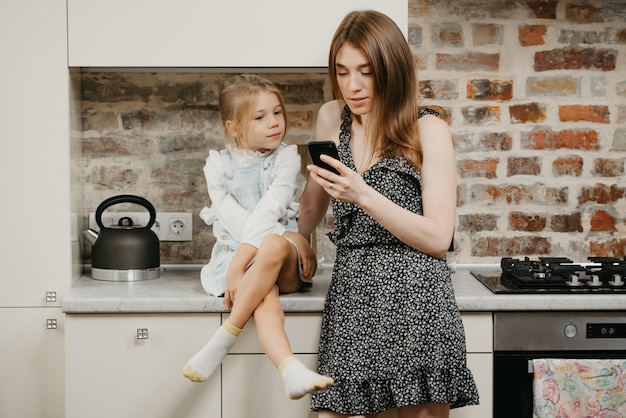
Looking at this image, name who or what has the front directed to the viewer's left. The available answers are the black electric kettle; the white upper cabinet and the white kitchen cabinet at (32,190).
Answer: the black electric kettle

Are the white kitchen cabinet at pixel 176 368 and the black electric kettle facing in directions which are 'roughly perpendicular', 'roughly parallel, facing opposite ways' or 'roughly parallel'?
roughly perpendicular

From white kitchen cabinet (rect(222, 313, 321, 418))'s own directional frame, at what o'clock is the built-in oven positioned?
The built-in oven is roughly at 9 o'clock from the white kitchen cabinet.

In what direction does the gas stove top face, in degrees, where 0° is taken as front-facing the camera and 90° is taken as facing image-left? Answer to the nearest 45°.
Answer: approximately 0°

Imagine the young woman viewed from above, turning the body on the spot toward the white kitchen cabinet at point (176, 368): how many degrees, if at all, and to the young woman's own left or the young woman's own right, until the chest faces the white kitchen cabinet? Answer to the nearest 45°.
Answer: approximately 45° to the young woman's own right

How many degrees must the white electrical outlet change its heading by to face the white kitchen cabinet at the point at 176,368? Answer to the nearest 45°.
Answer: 0° — it already faces it

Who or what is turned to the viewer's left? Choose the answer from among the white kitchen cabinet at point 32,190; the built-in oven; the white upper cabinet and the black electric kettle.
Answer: the black electric kettle

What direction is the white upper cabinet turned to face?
toward the camera

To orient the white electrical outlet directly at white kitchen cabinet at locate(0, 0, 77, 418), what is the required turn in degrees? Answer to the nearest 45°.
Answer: approximately 45° to its right

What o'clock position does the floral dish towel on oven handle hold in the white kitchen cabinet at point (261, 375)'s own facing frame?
The floral dish towel on oven handle is roughly at 9 o'clock from the white kitchen cabinet.

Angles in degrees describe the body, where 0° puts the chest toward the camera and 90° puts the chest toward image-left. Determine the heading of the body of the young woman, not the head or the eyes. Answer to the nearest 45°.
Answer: approximately 45°
